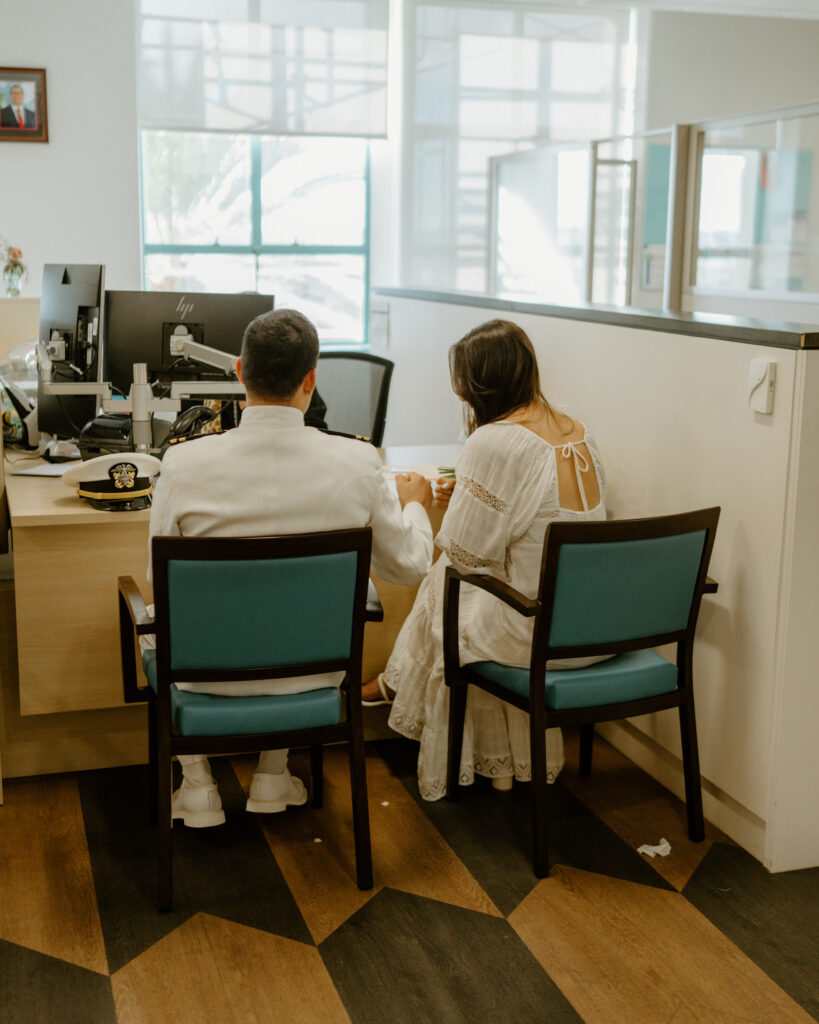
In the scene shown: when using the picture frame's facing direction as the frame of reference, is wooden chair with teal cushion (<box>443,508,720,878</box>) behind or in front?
in front

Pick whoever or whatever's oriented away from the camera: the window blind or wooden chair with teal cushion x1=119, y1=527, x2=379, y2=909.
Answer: the wooden chair with teal cushion

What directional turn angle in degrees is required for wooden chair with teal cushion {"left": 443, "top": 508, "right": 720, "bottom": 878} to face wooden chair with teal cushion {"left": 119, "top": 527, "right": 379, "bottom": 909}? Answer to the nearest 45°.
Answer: approximately 90° to its left

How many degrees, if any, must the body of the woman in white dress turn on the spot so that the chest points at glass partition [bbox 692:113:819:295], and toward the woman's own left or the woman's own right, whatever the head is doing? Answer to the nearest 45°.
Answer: approximately 45° to the woman's own right

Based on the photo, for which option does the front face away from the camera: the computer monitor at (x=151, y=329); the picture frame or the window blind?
the computer monitor

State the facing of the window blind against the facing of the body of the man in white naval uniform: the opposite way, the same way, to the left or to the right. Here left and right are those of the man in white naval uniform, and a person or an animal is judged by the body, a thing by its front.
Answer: the opposite way

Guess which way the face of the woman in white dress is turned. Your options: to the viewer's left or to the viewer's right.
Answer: to the viewer's left

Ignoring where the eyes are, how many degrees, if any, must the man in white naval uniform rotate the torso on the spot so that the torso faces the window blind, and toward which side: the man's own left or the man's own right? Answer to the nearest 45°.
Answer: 0° — they already face it

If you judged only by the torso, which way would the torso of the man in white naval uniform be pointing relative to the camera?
away from the camera

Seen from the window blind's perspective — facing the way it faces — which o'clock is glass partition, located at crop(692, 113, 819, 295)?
The glass partition is roughly at 10 o'clock from the window blind.

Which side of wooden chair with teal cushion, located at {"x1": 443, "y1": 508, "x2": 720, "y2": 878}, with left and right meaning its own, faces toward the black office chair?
front

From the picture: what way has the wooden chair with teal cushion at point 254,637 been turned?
away from the camera

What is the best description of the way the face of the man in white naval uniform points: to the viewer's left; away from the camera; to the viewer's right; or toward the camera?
away from the camera

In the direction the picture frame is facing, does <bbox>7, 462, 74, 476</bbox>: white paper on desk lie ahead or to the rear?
ahead

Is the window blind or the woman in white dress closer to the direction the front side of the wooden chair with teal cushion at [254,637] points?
the window blind

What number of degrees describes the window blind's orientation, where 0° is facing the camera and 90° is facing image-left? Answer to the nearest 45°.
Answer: approximately 0°

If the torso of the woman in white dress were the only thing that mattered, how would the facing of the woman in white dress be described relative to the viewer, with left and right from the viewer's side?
facing away from the viewer and to the left of the viewer

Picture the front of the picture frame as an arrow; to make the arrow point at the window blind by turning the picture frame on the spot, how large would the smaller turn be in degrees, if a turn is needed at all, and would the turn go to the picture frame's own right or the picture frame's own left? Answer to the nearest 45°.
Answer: approximately 90° to the picture frame's own left

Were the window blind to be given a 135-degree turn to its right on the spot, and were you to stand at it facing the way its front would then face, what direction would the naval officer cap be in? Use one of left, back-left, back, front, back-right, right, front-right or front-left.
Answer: back-left
